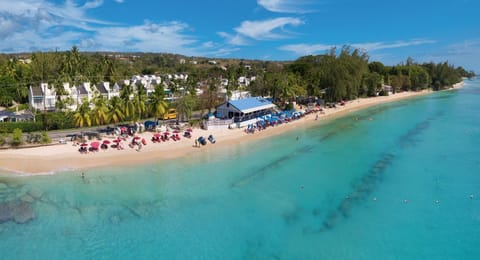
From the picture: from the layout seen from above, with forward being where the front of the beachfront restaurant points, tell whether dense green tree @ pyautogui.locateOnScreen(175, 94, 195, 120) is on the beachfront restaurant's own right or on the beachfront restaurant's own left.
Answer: on the beachfront restaurant's own right

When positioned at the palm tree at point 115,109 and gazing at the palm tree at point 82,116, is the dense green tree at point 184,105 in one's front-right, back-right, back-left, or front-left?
back-left

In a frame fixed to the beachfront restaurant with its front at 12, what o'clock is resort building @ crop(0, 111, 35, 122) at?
The resort building is roughly at 4 o'clock from the beachfront restaurant.

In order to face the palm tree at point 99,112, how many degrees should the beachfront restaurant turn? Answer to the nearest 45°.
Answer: approximately 90° to its right

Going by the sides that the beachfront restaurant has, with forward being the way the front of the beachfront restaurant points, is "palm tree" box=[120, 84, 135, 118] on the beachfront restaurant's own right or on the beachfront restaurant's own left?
on the beachfront restaurant's own right

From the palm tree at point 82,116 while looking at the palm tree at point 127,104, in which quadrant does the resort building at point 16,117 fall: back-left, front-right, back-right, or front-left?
back-left

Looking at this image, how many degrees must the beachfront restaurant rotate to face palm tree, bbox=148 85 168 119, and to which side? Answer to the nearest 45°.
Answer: approximately 90° to its right

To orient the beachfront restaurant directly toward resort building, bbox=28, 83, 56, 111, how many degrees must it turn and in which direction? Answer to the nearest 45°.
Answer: approximately 135° to its right

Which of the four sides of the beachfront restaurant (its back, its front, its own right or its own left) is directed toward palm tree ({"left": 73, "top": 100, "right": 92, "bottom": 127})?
right

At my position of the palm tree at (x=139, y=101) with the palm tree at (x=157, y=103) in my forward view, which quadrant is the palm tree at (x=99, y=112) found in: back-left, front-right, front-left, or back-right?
back-right

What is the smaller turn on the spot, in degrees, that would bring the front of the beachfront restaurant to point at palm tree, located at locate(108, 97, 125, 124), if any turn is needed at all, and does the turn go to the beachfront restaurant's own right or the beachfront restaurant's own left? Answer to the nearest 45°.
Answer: approximately 90° to the beachfront restaurant's own right

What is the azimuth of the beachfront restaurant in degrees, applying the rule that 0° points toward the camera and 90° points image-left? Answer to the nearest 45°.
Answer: approximately 315°
